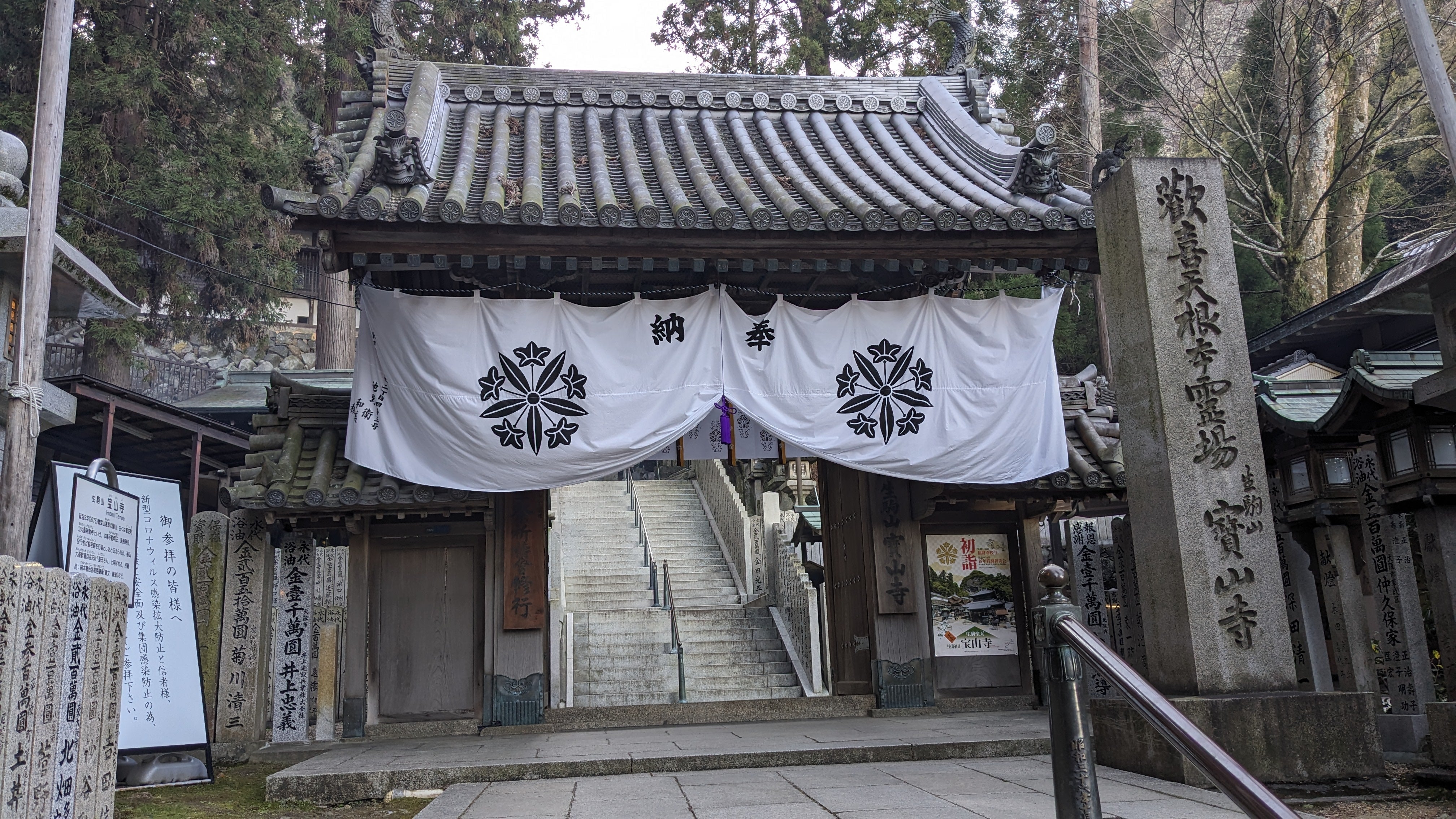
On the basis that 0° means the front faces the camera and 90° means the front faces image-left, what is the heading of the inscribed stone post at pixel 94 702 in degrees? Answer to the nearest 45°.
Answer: approximately 0°

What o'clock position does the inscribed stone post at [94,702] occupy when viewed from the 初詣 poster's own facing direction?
The inscribed stone post is roughly at 1 o'clock from the 初詣 poster.

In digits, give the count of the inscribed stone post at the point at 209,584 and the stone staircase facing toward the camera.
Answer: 2

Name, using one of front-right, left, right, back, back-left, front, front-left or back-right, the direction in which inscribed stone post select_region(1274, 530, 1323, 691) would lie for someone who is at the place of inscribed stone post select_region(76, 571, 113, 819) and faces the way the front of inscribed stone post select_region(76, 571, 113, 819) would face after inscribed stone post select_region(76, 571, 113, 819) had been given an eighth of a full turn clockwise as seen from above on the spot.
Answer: back-left

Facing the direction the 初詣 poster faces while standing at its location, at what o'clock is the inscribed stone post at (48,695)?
The inscribed stone post is roughly at 1 o'clock from the 初詣 poster.

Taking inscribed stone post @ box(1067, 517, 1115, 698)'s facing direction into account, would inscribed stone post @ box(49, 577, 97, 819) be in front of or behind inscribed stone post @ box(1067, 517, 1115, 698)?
in front
